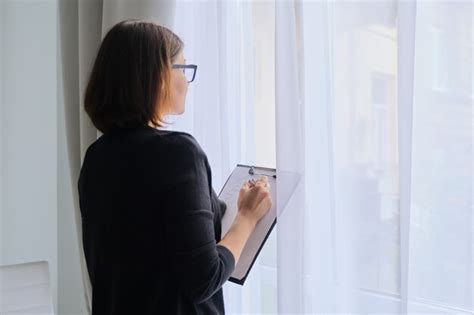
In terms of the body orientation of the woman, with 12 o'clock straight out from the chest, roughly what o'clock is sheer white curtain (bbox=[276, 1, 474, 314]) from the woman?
The sheer white curtain is roughly at 1 o'clock from the woman.

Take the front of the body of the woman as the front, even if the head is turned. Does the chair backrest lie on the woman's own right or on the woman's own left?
on the woman's own left

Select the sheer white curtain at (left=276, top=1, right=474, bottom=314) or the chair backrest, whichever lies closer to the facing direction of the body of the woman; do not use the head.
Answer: the sheer white curtain

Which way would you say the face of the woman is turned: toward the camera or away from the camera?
away from the camera

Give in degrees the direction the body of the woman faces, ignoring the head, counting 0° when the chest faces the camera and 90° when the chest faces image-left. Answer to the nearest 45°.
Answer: approximately 225°
